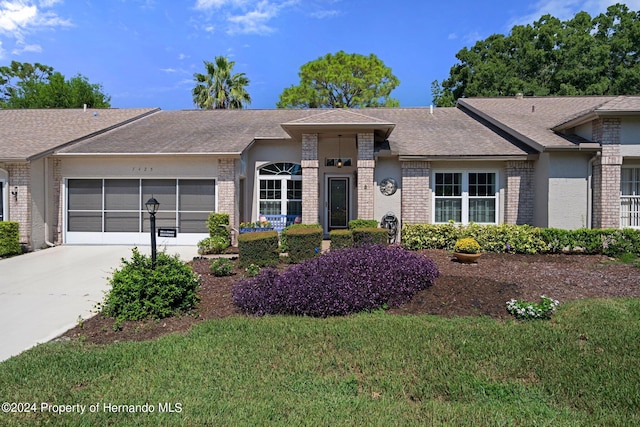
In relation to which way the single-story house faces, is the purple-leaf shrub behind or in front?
in front

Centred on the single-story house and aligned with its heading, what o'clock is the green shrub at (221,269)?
The green shrub is roughly at 1 o'clock from the single-story house.

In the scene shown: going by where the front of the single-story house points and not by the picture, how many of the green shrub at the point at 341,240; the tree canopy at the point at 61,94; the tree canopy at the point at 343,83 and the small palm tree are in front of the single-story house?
1

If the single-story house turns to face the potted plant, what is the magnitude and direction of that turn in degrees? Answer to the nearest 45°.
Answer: approximately 45° to its left

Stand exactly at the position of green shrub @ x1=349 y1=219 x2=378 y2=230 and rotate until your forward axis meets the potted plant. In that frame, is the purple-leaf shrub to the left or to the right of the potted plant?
right

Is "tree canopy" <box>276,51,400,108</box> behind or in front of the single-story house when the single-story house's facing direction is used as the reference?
behind

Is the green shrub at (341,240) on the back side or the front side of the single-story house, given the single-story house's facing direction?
on the front side

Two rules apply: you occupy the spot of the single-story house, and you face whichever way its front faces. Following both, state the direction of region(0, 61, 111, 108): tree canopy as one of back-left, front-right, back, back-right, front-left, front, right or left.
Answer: back-right

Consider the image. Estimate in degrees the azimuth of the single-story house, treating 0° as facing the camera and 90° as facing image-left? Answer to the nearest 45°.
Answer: approximately 0°

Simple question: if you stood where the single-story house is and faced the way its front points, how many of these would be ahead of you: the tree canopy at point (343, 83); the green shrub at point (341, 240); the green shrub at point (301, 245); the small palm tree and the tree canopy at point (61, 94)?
2

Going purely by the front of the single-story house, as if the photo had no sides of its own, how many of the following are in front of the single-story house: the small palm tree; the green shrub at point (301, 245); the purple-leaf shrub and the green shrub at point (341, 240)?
3

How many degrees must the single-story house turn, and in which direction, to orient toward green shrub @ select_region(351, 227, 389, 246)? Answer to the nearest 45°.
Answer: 0° — it already faces it

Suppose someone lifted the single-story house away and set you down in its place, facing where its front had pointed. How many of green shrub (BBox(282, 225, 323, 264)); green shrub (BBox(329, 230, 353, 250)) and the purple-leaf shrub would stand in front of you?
3

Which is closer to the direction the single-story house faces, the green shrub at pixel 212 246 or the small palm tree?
the green shrub
